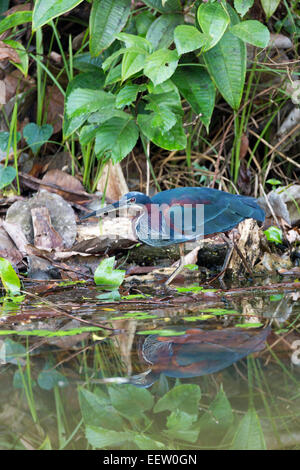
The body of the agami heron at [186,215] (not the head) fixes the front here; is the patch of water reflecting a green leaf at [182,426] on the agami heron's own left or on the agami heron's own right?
on the agami heron's own left

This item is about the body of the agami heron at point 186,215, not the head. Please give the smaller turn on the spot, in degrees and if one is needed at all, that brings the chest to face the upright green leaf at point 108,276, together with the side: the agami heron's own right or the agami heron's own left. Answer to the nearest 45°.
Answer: approximately 45° to the agami heron's own left

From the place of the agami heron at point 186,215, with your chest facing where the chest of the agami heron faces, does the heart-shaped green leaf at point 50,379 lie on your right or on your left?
on your left

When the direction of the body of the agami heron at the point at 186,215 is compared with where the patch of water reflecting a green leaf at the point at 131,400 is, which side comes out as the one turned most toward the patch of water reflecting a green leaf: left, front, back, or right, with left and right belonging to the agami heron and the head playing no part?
left

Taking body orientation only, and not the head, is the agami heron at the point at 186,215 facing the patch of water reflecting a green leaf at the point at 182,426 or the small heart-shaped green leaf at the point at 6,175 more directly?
the small heart-shaped green leaf

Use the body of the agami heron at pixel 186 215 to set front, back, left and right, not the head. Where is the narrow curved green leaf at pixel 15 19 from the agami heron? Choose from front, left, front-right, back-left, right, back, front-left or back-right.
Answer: front-right

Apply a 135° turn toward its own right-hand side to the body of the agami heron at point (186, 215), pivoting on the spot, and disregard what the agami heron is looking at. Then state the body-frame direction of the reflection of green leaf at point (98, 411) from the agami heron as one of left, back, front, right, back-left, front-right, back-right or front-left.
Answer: back-right

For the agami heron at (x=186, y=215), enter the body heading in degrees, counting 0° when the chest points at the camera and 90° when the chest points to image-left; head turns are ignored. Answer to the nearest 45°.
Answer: approximately 90°

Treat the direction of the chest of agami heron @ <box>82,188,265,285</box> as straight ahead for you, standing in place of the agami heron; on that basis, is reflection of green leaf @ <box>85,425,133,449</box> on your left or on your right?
on your left

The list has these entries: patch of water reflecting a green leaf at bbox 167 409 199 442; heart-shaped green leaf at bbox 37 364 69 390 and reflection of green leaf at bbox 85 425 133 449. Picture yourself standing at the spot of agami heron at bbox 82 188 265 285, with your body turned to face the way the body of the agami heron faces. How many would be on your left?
3
